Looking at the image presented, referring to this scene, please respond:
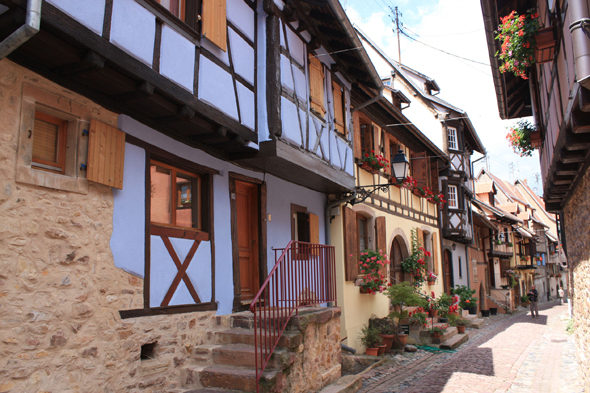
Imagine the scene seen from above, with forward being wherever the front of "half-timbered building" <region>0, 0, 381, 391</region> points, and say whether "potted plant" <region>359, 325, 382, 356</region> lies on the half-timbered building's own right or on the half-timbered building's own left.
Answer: on the half-timbered building's own left

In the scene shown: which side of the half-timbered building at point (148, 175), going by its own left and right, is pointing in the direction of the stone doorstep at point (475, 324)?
left

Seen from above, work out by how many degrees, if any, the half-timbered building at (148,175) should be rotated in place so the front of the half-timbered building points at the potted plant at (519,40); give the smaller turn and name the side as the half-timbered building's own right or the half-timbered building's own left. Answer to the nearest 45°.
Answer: approximately 45° to the half-timbered building's own left

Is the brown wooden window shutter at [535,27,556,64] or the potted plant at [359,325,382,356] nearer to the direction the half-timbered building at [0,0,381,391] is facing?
the brown wooden window shutter

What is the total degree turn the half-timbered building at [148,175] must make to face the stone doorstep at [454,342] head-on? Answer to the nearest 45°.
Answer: approximately 90° to its left

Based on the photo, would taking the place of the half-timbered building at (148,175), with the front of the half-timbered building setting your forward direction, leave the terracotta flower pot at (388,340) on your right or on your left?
on your left

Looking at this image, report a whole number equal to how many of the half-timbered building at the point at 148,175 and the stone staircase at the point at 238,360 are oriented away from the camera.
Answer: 0

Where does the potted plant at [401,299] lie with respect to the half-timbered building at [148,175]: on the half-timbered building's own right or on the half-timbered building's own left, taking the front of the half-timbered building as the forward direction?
on the half-timbered building's own left

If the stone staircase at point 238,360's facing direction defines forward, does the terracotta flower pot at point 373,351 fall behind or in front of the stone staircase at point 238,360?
behind
